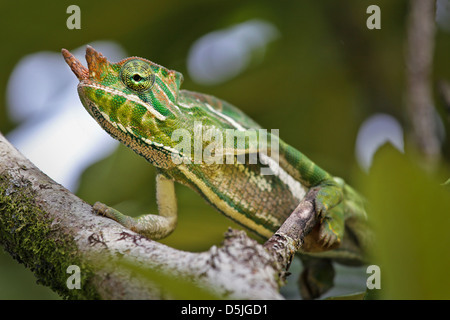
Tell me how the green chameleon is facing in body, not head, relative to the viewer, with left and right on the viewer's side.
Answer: facing to the left of the viewer
